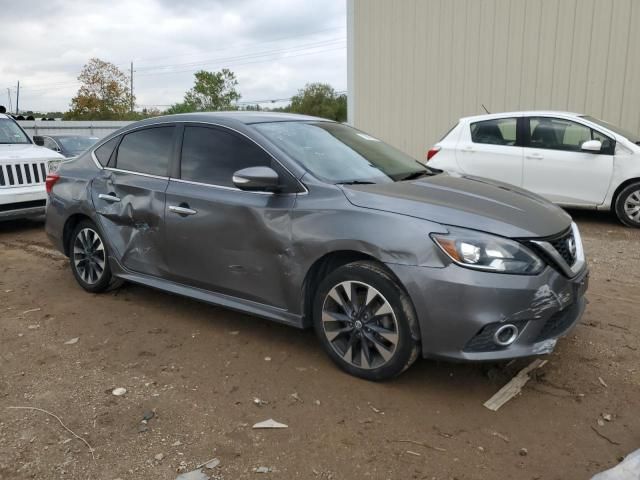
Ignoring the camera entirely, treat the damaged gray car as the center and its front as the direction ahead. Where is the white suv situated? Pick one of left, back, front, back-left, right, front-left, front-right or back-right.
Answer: back

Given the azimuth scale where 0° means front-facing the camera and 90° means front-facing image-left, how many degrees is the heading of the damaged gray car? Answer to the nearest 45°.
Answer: approximately 315°

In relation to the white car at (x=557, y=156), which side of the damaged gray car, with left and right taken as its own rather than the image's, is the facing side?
left
